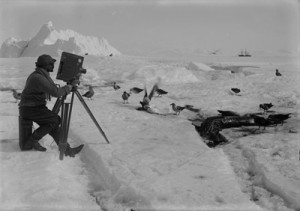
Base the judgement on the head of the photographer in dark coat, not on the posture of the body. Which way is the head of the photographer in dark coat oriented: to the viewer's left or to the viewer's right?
to the viewer's right

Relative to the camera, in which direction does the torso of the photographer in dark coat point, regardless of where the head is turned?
to the viewer's right

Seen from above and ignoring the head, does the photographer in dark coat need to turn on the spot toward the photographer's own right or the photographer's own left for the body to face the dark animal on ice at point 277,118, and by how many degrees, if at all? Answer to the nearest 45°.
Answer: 0° — they already face it
